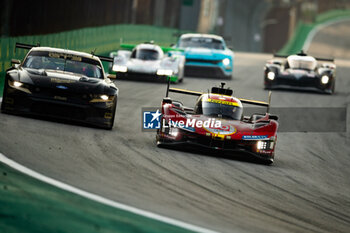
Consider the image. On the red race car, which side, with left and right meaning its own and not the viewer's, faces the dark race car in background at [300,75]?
back

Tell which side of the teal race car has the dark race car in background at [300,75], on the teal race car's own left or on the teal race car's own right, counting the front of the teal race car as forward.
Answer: on the teal race car's own left

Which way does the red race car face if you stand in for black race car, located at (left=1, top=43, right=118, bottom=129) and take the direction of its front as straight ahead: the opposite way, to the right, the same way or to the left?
the same way

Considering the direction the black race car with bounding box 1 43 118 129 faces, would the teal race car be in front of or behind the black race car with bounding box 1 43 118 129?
behind

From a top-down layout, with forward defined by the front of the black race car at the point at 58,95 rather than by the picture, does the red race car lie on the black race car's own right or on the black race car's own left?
on the black race car's own left

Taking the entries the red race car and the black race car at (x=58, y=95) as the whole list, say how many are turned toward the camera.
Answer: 2

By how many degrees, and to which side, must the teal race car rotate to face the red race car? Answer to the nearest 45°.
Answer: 0° — it already faces it

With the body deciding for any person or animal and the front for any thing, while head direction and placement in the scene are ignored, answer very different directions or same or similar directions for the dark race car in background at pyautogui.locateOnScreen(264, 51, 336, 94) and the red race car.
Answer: same or similar directions

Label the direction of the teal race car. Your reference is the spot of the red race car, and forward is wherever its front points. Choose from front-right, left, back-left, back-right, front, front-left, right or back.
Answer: back

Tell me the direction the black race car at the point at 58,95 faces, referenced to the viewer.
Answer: facing the viewer

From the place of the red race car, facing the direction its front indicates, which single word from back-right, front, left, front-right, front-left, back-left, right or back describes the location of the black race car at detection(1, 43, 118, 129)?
right

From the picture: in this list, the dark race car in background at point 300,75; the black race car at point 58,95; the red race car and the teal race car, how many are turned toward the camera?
4

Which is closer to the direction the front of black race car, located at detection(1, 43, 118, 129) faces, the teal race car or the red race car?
the red race car

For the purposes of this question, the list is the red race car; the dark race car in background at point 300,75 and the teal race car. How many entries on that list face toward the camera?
3

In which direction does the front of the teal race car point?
toward the camera
